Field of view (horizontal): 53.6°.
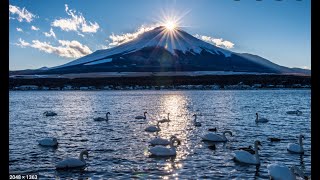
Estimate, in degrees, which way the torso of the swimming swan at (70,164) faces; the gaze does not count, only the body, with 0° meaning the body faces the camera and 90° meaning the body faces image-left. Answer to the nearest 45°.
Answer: approximately 270°

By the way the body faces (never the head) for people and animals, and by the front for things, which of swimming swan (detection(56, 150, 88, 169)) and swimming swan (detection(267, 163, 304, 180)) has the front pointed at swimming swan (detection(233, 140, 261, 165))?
swimming swan (detection(56, 150, 88, 169))

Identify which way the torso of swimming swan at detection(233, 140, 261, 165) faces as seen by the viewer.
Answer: to the viewer's right

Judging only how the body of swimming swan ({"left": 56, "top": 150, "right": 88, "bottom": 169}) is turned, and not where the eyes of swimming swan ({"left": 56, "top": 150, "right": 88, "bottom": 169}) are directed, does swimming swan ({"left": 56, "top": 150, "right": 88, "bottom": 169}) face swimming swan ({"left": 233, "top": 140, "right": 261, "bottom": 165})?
yes

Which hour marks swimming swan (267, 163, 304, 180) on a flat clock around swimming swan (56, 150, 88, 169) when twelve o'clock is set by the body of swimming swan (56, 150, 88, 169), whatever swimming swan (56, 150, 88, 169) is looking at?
swimming swan (267, 163, 304, 180) is roughly at 1 o'clock from swimming swan (56, 150, 88, 169).
